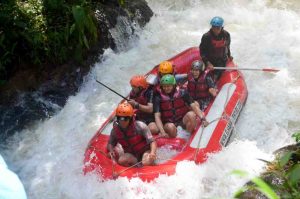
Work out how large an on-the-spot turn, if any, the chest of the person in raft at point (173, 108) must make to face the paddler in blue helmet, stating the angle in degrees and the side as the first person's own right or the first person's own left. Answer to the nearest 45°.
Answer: approximately 135° to the first person's own left

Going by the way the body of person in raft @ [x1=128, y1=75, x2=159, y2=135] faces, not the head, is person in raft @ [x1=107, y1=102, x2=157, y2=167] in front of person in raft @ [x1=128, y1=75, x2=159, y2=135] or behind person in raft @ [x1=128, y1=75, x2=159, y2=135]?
in front

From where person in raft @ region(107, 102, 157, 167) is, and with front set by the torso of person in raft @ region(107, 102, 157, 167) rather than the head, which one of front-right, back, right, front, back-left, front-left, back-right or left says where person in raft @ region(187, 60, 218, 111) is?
back-left

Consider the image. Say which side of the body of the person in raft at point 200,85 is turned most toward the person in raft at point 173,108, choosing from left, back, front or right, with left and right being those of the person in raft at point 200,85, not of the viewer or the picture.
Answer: front

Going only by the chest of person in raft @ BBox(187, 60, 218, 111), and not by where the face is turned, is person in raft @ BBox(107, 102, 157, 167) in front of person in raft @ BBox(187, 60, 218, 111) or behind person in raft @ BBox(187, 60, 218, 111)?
in front

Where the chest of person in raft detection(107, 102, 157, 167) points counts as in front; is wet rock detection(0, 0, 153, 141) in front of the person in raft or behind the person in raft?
behind

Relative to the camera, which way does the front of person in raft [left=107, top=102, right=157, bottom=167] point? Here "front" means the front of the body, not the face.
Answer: toward the camera

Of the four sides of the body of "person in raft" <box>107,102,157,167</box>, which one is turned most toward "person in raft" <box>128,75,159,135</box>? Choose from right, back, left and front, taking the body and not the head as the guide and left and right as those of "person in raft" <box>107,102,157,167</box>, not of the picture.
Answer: back

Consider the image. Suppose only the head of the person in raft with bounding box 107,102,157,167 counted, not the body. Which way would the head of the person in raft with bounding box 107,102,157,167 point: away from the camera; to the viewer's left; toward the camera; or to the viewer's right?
toward the camera

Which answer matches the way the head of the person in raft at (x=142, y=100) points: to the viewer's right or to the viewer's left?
to the viewer's left

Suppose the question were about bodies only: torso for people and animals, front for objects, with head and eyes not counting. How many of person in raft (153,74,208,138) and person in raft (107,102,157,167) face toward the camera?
2

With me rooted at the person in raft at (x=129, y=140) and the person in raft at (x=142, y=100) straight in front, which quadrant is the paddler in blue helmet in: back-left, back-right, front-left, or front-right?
front-right

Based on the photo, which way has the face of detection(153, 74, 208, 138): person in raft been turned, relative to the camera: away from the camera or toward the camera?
toward the camera

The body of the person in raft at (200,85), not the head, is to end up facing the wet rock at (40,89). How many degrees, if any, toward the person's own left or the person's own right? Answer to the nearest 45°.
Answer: approximately 45° to the person's own right
